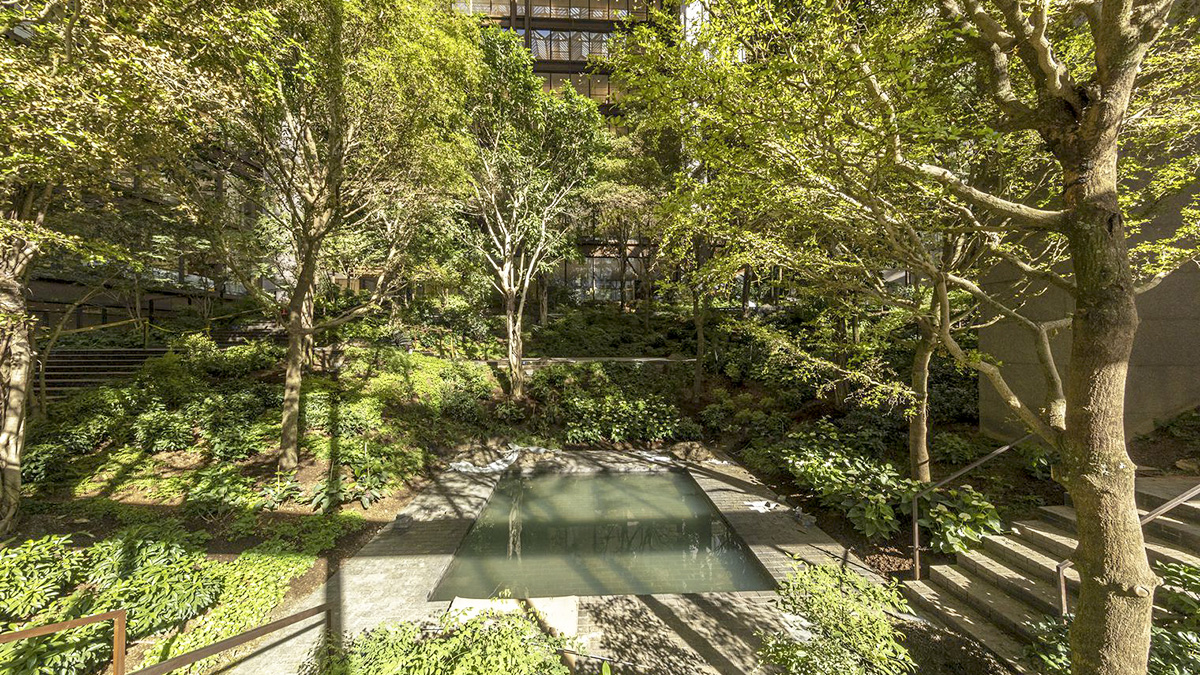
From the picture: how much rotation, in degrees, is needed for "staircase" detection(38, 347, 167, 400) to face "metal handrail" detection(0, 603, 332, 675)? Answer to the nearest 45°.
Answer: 0° — it already faces it

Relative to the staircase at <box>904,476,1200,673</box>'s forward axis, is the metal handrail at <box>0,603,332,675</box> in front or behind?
in front

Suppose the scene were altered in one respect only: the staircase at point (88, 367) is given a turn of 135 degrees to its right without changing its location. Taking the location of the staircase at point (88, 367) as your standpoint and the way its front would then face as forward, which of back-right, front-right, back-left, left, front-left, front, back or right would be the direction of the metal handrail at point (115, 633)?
back-left

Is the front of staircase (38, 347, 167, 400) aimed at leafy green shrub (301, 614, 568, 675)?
yes

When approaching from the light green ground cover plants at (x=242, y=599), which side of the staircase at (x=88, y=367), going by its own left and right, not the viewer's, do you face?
front

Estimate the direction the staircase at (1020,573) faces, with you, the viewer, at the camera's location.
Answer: facing the viewer and to the left of the viewer

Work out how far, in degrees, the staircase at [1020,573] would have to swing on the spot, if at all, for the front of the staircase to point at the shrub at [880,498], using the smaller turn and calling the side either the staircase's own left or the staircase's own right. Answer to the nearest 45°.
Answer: approximately 90° to the staircase's own right

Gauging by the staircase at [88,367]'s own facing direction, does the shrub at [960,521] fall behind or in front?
in front

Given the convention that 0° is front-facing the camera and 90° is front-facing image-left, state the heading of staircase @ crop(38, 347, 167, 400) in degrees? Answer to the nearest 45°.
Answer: approximately 0°

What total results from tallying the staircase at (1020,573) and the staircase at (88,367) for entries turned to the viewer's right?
0

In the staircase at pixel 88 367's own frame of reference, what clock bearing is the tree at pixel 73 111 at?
The tree is roughly at 12 o'clock from the staircase.
